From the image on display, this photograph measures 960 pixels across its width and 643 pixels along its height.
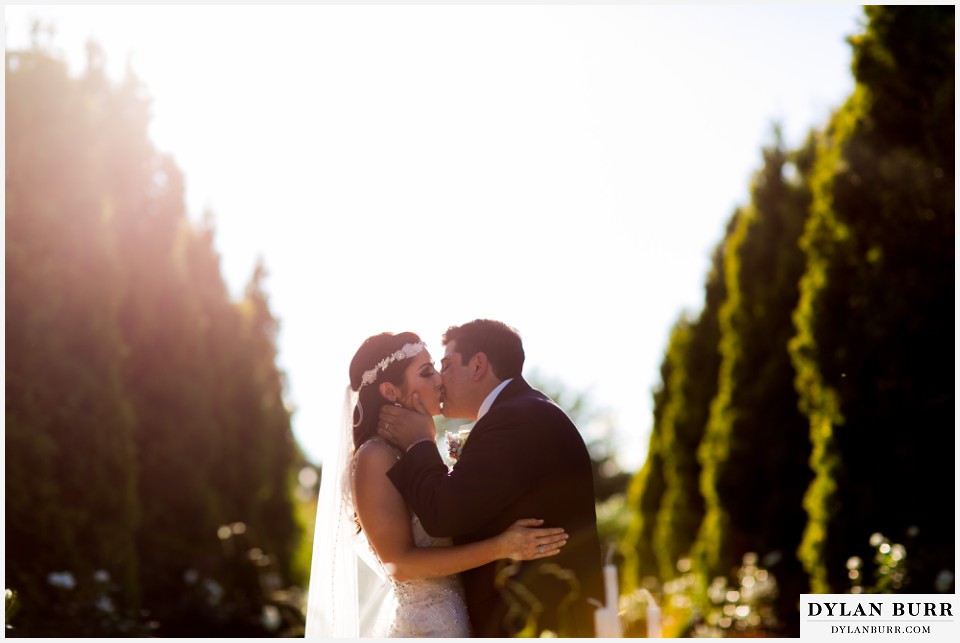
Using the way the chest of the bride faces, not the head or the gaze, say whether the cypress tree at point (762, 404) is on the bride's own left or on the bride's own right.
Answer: on the bride's own left

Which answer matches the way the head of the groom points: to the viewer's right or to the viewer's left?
to the viewer's left

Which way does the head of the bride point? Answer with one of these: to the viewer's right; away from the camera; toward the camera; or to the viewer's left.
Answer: to the viewer's right

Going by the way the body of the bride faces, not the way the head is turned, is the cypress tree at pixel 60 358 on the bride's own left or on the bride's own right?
on the bride's own left

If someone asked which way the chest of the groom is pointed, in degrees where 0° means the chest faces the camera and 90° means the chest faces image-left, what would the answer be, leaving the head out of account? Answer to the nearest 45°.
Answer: approximately 90°

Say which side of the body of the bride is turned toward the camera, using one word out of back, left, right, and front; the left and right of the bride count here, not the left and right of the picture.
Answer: right

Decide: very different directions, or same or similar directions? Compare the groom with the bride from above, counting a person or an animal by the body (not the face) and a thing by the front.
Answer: very different directions

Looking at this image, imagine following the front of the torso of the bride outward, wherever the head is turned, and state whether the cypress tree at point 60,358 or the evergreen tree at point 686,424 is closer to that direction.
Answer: the evergreen tree
